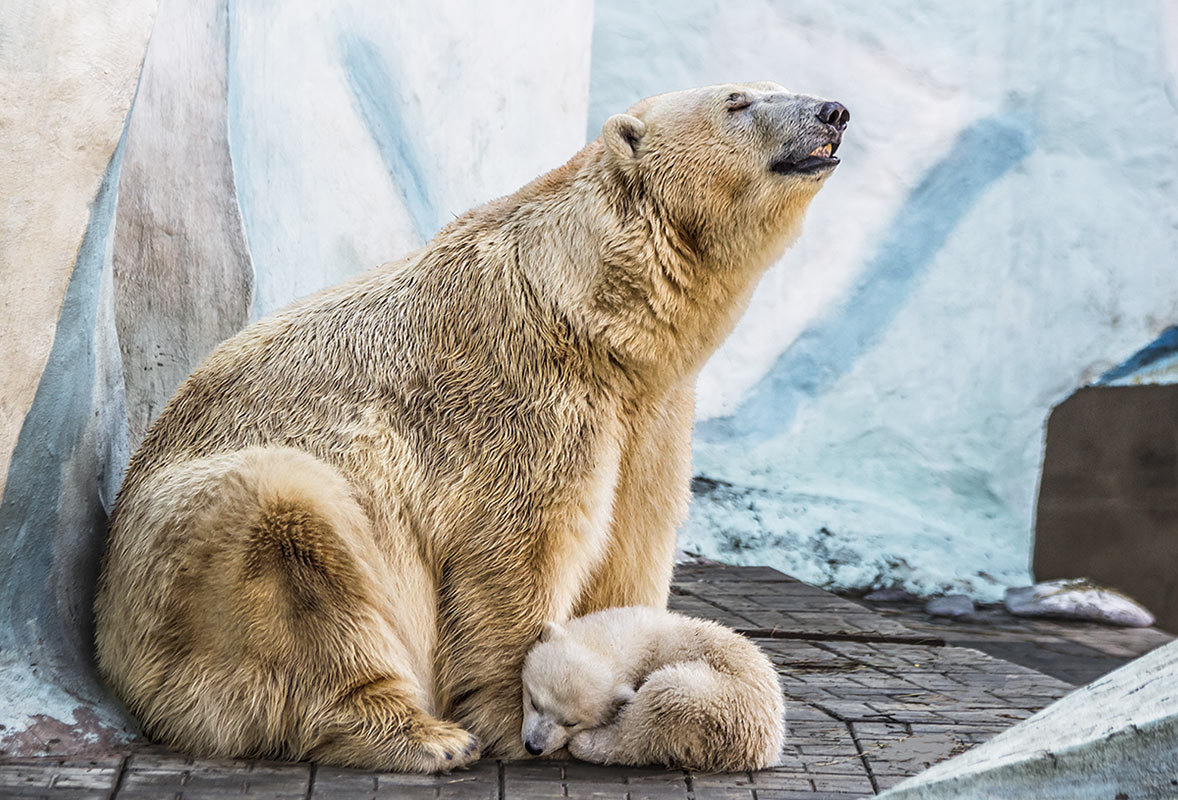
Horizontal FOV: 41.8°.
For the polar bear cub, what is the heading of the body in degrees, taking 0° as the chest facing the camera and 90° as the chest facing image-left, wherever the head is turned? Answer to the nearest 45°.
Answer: approximately 45°

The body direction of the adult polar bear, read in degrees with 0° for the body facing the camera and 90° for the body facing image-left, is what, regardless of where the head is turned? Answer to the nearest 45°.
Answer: approximately 270°
